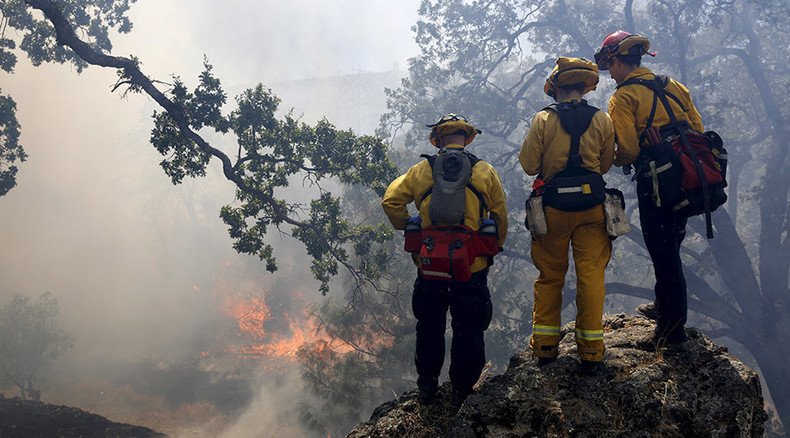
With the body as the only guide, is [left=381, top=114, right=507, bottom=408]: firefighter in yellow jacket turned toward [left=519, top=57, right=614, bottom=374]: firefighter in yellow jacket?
no

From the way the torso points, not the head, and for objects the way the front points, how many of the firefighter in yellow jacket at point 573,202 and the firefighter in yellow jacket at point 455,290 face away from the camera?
2

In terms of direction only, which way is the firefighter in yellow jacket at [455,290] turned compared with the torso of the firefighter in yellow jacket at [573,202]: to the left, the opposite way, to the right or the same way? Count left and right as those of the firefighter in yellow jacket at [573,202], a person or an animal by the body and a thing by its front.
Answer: the same way

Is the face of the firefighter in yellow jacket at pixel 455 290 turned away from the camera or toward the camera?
away from the camera

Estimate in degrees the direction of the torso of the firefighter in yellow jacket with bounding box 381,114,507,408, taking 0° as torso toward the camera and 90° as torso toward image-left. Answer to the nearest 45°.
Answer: approximately 180°

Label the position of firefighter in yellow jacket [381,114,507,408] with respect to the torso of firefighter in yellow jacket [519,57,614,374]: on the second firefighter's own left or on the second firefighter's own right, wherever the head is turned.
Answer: on the second firefighter's own left

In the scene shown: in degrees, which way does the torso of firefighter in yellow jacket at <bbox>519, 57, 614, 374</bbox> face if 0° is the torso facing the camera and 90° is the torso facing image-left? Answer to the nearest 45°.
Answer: approximately 180°
